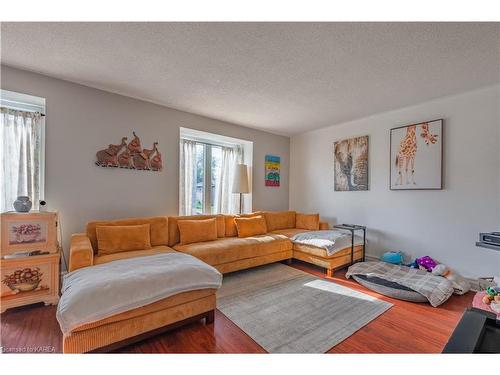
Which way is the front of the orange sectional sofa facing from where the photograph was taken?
facing the viewer and to the right of the viewer

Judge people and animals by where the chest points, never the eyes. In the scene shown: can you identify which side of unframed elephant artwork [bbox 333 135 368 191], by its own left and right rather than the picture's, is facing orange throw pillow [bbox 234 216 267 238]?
front

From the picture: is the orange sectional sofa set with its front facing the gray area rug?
yes

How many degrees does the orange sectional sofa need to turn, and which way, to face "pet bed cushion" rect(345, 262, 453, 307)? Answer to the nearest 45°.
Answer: approximately 45° to its left

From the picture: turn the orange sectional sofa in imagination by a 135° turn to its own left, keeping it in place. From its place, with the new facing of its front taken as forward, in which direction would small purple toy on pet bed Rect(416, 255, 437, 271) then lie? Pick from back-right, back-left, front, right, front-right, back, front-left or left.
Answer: right

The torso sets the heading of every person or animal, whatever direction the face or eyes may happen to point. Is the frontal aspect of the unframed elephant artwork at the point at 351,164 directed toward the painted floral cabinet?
yes

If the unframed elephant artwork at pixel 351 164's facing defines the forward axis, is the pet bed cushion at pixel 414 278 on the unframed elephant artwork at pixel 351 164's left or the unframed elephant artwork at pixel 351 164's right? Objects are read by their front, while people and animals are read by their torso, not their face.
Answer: on its left

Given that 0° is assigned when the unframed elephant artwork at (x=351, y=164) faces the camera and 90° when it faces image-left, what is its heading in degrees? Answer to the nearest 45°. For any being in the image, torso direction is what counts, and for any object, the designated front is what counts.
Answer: approximately 45°

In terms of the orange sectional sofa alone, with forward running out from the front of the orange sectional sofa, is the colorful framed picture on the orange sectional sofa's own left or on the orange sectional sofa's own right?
on the orange sectional sofa's own left

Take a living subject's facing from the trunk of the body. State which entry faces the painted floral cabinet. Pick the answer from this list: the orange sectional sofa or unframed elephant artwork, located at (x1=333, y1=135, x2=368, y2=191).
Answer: the unframed elephant artwork

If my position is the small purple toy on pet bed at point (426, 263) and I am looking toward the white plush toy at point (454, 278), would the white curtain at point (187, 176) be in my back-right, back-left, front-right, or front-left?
back-right
